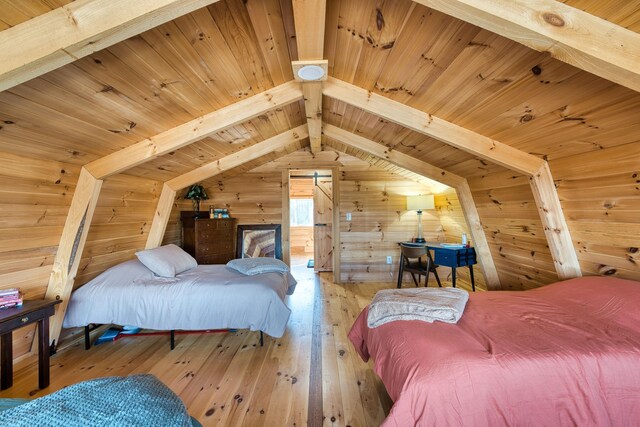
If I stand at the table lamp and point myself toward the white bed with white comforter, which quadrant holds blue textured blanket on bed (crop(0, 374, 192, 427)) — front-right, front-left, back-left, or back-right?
front-left

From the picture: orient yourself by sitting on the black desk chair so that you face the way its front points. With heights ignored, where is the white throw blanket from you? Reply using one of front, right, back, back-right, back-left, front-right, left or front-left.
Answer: back-right

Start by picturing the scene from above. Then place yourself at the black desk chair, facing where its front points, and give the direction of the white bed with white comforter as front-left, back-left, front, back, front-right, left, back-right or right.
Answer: back

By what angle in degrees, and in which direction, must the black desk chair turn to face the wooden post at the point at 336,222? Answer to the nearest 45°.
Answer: approximately 135° to its left

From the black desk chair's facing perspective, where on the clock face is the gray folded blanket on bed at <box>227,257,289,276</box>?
The gray folded blanket on bed is roughly at 6 o'clock from the black desk chair.

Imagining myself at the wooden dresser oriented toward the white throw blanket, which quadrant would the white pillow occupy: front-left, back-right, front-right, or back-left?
front-right

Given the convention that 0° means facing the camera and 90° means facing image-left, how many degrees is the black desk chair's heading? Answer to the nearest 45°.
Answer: approximately 225°

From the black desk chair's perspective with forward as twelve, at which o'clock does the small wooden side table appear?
The small wooden side table is roughly at 6 o'clock from the black desk chair.

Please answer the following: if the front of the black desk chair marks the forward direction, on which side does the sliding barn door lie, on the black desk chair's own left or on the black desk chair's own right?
on the black desk chair's own left
